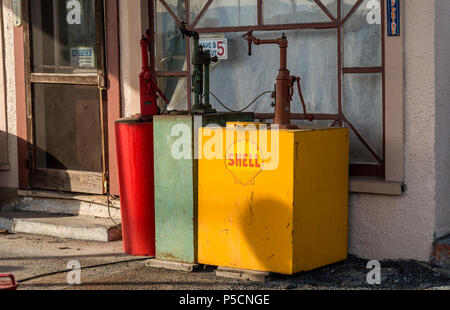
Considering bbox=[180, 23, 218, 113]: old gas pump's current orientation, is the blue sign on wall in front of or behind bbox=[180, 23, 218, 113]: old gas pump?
behind

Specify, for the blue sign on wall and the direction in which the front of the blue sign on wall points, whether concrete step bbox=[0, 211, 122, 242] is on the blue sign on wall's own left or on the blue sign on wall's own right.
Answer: on the blue sign on wall's own right

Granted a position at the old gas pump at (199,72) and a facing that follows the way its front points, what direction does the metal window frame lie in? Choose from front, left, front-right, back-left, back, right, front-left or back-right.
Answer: back

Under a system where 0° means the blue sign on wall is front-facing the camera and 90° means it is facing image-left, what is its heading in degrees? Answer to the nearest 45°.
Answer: approximately 0°
